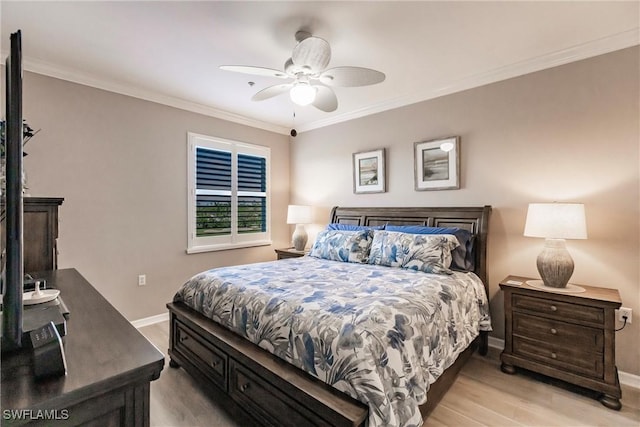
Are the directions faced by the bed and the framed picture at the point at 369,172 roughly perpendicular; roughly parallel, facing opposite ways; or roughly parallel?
roughly parallel

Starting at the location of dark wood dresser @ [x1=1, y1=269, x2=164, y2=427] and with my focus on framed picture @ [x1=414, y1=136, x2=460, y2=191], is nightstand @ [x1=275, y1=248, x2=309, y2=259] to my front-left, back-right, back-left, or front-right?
front-left

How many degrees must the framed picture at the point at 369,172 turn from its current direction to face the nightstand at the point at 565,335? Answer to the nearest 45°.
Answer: approximately 90° to its left

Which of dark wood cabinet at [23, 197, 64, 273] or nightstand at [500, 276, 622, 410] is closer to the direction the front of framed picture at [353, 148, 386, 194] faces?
the dark wood cabinet

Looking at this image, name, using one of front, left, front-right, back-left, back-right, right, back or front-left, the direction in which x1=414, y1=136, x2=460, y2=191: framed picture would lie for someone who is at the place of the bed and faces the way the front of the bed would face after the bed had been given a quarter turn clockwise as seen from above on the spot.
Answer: right

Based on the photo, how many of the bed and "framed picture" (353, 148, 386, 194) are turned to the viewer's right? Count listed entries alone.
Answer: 0

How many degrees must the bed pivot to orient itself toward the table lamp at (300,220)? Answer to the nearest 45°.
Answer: approximately 135° to its right

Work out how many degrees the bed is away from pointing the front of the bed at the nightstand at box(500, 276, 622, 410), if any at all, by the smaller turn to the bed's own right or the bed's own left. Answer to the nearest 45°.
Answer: approximately 135° to the bed's own left

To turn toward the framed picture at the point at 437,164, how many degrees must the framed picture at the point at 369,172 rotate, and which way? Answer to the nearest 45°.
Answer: approximately 90° to its left

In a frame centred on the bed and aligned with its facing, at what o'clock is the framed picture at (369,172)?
The framed picture is roughly at 5 o'clock from the bed.

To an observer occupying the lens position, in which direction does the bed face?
facing the viewer and to the left of the viewer

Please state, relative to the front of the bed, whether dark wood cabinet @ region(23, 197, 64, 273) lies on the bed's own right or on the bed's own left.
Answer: on the bed's own right
